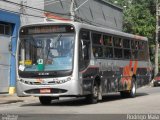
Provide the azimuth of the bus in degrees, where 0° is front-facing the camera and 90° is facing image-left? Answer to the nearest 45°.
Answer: approximately 45°

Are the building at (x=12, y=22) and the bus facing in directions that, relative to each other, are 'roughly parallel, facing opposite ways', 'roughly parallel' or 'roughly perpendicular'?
roughly perpendicular

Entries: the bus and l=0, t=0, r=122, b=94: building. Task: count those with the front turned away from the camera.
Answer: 0

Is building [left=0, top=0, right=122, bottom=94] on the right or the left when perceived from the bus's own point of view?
on its right
